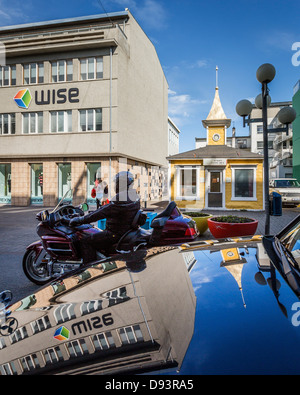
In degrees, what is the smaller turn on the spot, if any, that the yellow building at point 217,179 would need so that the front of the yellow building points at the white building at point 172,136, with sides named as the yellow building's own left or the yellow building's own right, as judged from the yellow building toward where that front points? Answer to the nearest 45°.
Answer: approximately 180°

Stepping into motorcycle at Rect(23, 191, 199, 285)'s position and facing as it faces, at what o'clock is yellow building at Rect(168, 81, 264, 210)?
The yellow building is roughly at 4 o'clock from the motorcycle.

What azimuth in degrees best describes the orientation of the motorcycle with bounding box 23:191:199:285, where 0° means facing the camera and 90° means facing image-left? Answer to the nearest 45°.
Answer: approximately 90°

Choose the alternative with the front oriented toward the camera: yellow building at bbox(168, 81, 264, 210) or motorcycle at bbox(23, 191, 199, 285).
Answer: the yellow building

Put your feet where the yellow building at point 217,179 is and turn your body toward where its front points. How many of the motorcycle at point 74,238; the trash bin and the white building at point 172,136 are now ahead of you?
2

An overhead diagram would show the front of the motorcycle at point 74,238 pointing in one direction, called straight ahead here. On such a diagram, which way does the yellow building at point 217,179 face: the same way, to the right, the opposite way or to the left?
to the left

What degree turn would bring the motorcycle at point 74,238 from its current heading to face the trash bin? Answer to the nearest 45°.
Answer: approximately 180°

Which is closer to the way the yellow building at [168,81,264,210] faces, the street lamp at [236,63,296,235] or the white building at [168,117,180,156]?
the street lamp

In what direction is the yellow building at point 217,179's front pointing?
toward the camera

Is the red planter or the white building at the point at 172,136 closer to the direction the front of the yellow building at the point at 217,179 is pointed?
the red planter

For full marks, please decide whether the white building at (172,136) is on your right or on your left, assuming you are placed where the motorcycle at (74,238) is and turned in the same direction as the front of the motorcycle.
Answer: on your right

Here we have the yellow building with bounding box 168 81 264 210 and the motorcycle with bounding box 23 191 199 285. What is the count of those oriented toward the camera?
1

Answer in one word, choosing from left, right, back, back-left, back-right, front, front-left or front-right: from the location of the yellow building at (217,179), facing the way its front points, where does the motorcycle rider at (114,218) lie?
front

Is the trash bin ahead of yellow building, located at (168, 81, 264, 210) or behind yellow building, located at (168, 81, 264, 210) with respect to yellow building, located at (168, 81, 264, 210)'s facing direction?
ahead

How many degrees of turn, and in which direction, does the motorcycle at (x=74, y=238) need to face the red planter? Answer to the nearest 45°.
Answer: approximately 135° to its right

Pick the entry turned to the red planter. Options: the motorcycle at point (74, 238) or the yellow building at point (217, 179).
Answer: the yellow building
